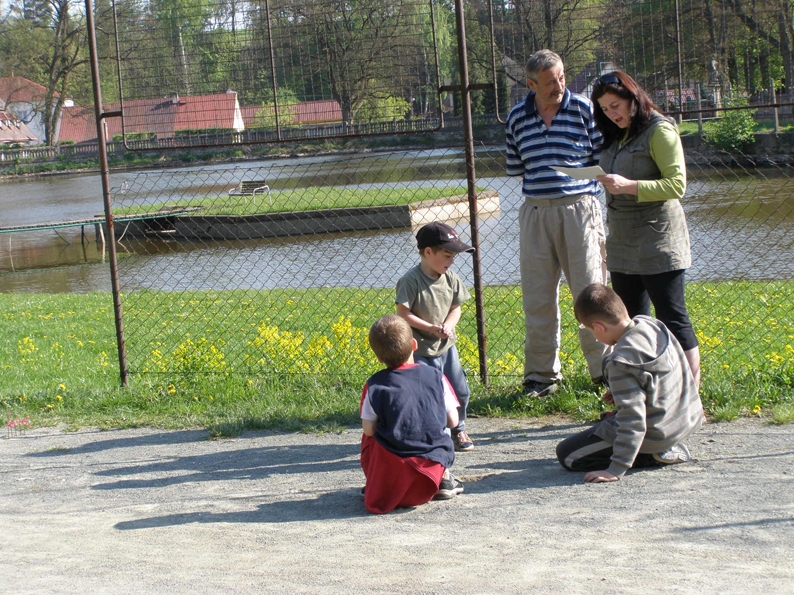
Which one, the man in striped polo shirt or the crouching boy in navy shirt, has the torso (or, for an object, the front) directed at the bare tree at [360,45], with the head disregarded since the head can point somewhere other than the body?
the crouching boy in navy shirt

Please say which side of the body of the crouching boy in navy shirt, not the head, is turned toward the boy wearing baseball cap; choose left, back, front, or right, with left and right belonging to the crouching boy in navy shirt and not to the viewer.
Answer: front

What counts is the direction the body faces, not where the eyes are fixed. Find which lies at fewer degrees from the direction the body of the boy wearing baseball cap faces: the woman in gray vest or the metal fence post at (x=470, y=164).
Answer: the woman in gray vest

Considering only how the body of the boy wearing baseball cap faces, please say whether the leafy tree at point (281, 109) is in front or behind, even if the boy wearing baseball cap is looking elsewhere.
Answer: behind

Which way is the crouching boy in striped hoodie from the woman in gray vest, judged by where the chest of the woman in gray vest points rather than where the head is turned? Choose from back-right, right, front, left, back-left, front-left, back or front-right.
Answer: front-left

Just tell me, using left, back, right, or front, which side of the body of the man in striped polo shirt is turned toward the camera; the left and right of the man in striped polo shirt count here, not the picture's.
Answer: front

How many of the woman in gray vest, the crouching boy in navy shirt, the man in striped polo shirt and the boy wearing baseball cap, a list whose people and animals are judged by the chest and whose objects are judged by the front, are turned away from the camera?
1

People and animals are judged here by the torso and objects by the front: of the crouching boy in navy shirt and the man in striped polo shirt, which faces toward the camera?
the man in striped polo shirt

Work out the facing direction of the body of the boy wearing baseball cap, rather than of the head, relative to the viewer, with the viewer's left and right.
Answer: facing the viewer and to the right of the viewer

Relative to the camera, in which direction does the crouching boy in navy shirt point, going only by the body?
away from the camera

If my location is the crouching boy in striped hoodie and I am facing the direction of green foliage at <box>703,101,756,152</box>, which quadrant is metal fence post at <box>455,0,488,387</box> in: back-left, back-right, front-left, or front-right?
front-left

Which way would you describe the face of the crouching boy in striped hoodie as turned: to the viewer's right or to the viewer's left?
to the viewer's left
